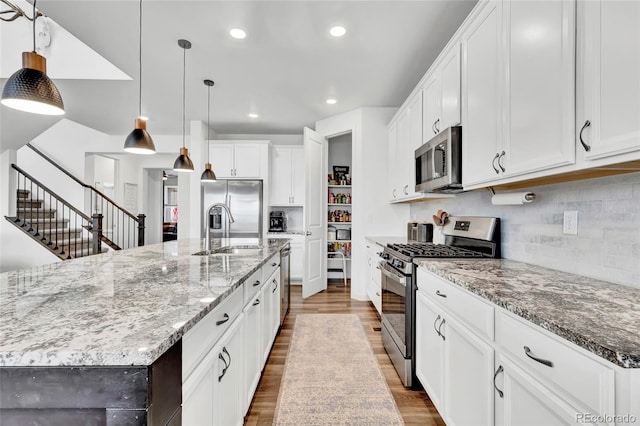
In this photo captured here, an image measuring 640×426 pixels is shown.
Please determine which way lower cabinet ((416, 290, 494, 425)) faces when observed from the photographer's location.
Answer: facing the viewer and to the left of the viewer

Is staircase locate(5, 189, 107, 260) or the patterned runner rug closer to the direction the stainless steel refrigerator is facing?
the patterned runner rug

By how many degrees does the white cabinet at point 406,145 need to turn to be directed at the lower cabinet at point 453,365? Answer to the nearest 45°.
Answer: approximately 90° to its left

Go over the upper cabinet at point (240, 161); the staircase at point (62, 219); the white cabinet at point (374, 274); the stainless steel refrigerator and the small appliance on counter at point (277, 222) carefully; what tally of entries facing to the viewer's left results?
1

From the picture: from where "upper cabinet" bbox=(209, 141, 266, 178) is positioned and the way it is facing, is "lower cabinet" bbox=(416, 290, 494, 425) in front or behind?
in front

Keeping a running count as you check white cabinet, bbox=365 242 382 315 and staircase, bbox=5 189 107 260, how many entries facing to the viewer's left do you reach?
1

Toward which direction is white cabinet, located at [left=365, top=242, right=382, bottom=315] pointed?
to the viewer's left

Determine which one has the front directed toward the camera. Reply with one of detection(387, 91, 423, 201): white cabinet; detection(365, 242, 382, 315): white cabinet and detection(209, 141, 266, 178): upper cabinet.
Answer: the upper cabinet

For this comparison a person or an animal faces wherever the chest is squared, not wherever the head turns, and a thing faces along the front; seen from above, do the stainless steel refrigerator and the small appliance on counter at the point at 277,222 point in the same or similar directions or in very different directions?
same or similar directions

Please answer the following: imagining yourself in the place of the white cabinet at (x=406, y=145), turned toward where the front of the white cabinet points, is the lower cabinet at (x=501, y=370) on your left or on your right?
on your left

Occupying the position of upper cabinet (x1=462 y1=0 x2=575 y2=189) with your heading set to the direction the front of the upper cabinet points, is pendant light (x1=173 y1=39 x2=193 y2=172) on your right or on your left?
on your right

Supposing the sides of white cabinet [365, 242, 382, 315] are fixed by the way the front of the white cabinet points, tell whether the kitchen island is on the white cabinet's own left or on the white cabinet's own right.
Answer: on the white cabinet's own left

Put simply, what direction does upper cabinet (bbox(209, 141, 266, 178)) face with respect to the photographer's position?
facing the viewer

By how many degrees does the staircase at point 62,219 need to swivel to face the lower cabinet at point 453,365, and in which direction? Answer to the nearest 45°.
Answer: approximately 45° to its right

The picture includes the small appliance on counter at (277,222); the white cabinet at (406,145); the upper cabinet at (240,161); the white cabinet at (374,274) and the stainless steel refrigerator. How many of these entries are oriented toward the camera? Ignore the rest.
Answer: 3

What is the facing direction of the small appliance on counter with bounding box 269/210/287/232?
toward the camera

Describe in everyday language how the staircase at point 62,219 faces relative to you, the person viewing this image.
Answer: facing the viewer and to the right of the viewer

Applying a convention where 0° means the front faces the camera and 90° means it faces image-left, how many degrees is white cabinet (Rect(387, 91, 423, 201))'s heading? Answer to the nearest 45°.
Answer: approximately 90°
